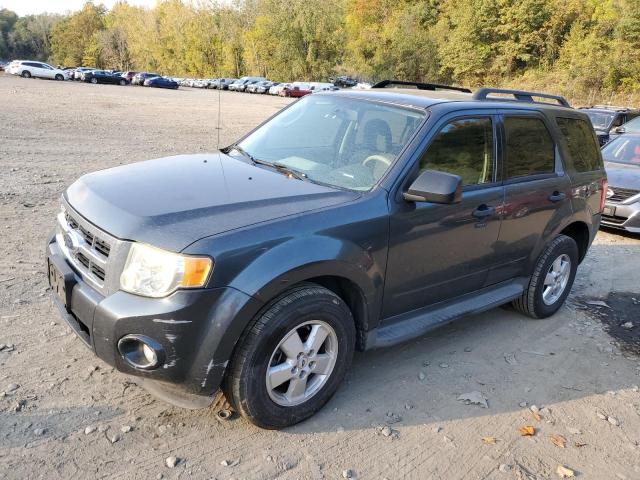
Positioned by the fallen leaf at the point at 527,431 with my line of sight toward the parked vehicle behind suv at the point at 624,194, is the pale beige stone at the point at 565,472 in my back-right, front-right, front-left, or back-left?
back-right

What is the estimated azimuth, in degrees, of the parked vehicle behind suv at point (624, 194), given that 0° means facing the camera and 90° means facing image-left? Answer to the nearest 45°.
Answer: approximately 45°

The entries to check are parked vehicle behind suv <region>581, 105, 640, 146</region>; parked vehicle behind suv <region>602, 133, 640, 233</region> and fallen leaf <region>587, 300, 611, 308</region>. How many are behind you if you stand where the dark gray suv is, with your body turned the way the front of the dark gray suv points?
3

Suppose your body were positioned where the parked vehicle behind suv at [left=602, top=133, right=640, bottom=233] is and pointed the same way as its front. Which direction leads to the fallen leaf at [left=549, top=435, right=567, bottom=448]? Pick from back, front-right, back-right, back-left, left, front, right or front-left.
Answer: front-left

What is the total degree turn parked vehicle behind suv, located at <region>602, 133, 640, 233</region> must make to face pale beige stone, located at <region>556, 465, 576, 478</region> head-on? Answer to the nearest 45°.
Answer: approximately 45° to its left

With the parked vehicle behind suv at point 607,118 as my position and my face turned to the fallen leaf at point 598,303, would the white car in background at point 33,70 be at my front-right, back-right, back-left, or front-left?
back-right

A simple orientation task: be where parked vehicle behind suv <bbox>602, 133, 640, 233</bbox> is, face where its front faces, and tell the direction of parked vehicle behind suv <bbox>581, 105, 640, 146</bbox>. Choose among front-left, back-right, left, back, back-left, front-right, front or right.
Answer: back-right

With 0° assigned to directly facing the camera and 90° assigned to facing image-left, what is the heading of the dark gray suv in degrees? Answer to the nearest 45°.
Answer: approximately 45°

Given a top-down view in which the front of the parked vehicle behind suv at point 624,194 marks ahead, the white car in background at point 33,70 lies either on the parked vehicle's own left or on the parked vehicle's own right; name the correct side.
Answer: on the parked vehicle's own right

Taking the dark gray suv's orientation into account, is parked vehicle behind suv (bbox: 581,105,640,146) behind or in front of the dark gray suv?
behind

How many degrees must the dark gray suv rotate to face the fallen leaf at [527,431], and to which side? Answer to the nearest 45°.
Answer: approximately 135° to its left

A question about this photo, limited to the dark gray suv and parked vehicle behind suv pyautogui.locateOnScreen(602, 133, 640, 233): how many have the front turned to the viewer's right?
0

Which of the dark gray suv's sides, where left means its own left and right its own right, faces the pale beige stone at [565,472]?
left

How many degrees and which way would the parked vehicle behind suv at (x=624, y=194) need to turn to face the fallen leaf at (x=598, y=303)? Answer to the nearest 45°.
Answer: approximately 45° to its left

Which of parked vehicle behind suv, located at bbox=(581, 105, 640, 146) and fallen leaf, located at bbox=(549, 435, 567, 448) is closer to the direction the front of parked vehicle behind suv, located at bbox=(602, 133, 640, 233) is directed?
the fallen leaf

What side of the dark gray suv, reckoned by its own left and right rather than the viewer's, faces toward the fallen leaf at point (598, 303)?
back
